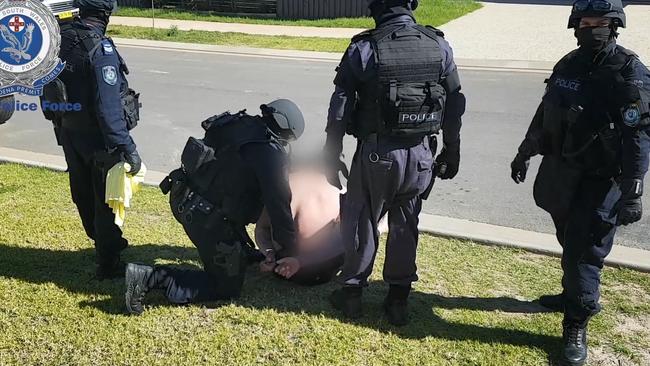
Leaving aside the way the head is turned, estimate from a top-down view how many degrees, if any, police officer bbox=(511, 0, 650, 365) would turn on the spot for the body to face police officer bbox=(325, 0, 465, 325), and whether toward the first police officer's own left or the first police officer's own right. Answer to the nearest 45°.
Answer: approximately 45° to the first police officer's own right

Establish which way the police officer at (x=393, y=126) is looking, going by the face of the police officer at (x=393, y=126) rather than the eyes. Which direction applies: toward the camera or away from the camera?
away from the camera

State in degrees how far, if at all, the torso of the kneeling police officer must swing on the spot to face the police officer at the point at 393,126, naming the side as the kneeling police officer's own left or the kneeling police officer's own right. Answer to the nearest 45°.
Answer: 0° — they already face them

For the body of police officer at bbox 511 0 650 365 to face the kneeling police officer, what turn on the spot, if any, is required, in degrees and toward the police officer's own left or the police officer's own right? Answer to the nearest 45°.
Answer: approximately 45° to the police officer's own right

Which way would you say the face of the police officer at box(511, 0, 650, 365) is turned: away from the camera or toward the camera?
toward the camera

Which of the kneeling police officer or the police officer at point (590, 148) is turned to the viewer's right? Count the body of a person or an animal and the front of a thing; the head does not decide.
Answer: the kneeling police officer

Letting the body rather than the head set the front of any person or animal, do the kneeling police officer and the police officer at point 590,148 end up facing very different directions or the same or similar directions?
very different directions

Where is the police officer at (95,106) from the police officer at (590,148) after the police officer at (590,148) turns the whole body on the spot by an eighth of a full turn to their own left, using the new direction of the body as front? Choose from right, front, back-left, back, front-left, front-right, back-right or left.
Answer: right

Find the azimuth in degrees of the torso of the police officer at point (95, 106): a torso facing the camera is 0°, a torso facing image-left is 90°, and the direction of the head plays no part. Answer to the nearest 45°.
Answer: approximately 225°

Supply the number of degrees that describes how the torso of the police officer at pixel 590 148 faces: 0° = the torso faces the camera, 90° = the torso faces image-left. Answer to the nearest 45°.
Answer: approximately 45°

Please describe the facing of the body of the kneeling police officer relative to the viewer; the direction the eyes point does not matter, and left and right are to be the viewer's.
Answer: facing to the right of the viewer

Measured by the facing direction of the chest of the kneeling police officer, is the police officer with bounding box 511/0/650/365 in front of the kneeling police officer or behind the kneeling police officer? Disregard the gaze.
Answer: in front

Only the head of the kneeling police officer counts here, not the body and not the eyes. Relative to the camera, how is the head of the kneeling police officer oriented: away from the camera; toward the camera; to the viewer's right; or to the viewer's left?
to the viewer's right

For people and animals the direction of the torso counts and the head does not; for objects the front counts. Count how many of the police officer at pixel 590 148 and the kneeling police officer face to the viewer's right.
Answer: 1
